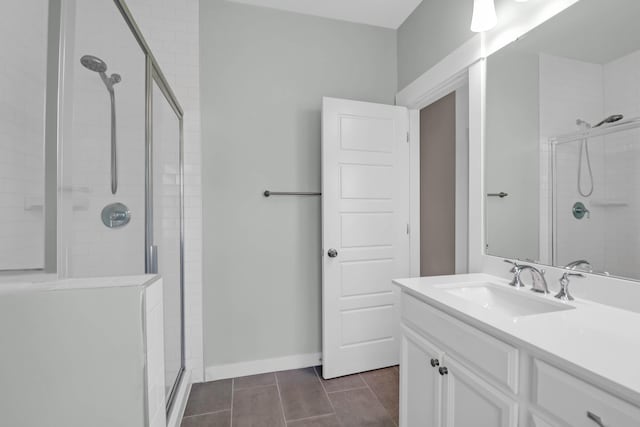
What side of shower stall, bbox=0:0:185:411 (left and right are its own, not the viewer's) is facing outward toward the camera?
right

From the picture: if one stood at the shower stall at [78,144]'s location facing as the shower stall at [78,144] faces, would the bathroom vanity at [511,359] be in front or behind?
in front

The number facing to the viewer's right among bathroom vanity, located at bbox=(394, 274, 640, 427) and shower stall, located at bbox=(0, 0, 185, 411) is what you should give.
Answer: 1

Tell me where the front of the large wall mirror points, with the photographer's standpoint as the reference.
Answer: facing the viewer and to the left of the viewer

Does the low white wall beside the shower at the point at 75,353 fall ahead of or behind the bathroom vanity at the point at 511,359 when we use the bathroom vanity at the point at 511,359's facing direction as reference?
ahead

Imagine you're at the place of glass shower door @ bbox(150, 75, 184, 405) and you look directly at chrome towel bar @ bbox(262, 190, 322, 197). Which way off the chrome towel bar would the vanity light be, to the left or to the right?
right

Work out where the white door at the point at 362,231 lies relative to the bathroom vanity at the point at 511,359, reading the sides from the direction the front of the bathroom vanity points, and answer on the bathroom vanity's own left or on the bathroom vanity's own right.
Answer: on the bathroom vanity's own right

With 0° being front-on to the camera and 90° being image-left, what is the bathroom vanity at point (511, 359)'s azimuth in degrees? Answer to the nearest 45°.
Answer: approximately 45°

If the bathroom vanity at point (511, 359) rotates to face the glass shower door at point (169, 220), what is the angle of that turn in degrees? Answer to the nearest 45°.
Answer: approximately 45° to its right

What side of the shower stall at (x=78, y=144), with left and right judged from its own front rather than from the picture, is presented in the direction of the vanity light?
front

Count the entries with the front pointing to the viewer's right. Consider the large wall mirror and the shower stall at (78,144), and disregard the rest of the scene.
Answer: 1

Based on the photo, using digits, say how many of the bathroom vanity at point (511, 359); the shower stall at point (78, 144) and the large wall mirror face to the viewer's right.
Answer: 1
